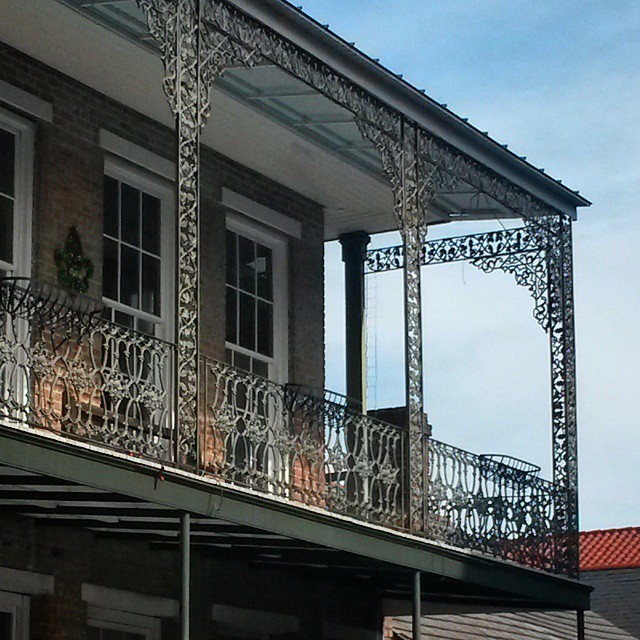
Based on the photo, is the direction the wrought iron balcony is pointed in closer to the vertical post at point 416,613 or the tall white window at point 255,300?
the vertical post

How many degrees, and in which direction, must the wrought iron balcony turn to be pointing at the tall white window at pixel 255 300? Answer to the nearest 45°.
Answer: approximately 135° to its left

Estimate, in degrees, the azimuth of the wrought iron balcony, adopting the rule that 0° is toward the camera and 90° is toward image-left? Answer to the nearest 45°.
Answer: approximately 315°
